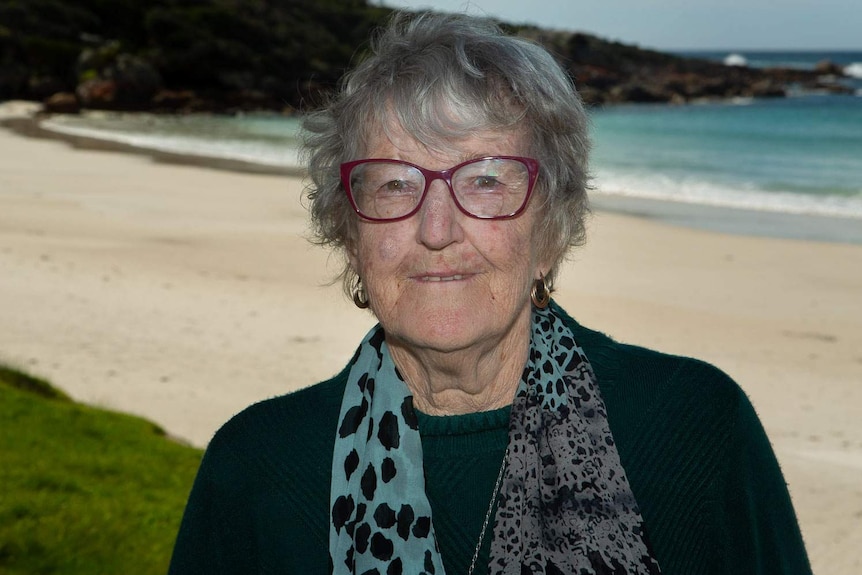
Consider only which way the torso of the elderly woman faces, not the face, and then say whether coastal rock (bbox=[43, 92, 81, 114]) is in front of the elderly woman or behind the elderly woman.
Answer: behind

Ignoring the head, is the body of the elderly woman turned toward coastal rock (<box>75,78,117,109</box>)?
no

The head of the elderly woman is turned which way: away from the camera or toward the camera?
toward the camera

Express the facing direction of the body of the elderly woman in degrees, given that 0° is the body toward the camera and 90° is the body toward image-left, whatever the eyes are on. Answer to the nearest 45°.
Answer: approximately 0°
